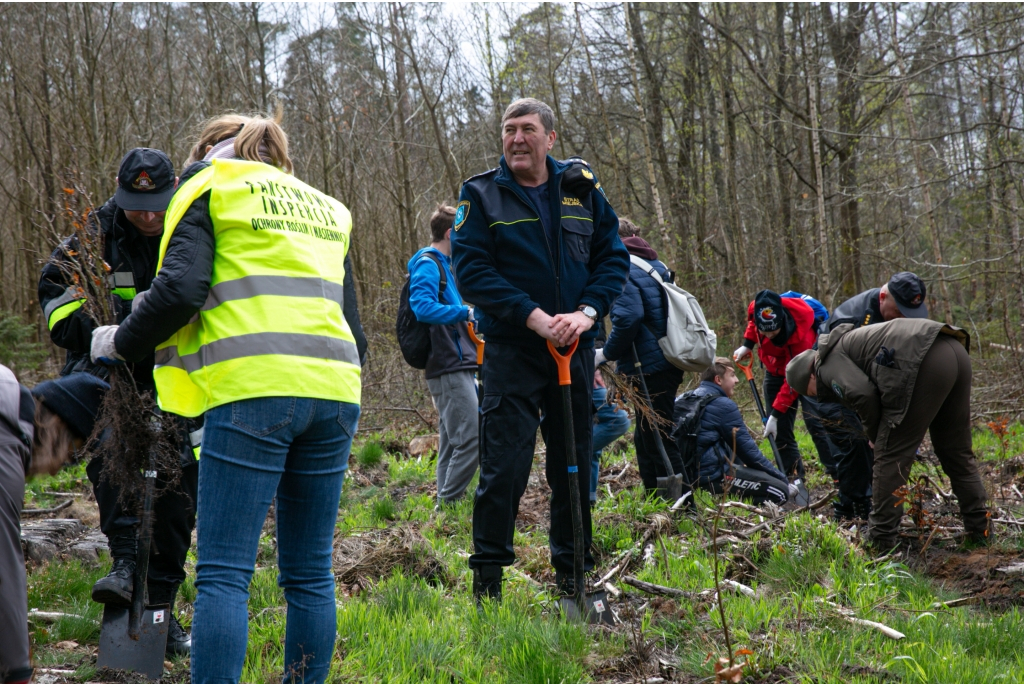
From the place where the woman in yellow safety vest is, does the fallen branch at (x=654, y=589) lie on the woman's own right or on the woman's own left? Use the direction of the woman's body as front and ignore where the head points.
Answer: on the woman's own right

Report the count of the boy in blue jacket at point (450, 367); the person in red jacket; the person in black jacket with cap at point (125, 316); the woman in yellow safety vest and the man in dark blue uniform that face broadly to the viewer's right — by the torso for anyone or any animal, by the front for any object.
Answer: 1

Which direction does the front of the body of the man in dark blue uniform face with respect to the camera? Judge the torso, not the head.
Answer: toward the camera

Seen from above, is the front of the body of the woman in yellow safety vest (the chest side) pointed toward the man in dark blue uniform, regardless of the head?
no

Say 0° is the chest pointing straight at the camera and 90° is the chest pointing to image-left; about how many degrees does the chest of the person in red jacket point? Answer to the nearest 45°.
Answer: approximately 45°

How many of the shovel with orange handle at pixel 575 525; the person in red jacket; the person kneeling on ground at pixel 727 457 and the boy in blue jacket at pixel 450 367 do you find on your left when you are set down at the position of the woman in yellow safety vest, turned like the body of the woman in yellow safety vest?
0

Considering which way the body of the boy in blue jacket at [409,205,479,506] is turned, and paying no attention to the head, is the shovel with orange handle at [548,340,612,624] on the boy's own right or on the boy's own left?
on the boy's own right

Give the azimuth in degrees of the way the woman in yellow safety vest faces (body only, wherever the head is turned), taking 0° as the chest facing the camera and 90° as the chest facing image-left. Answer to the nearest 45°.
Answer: approximately 135°

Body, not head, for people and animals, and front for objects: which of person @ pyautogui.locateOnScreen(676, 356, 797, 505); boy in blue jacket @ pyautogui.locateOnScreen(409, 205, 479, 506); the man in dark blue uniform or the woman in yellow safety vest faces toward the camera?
the man in dark blue uniform

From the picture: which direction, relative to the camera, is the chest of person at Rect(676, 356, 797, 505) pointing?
to the viewer's right
